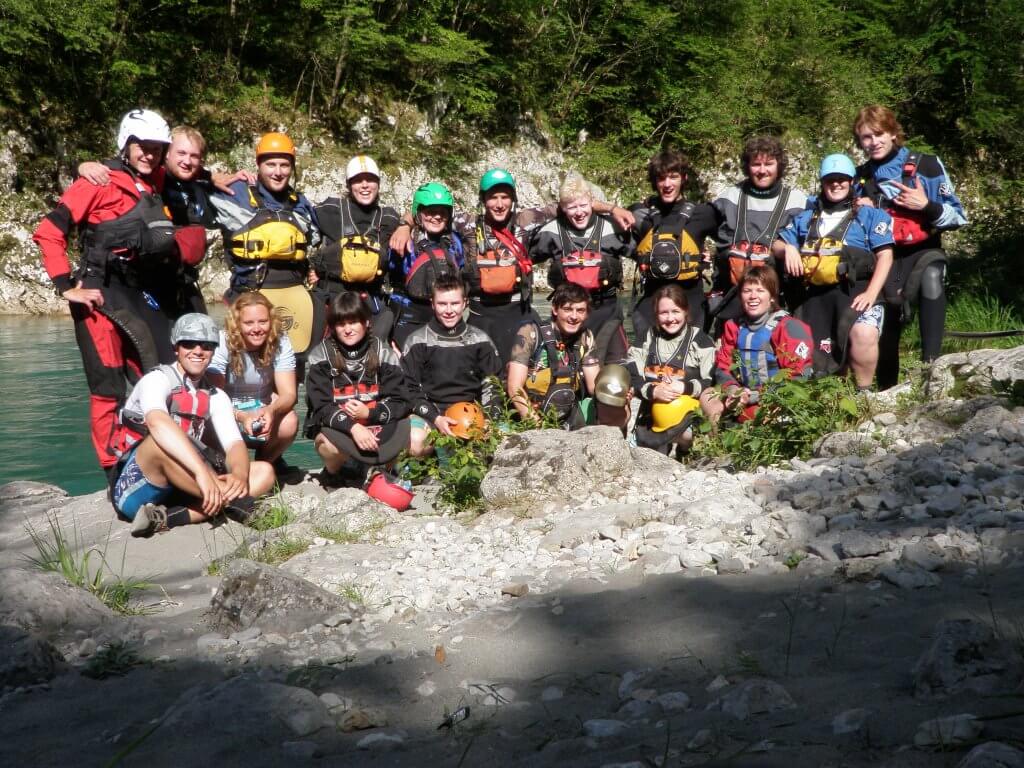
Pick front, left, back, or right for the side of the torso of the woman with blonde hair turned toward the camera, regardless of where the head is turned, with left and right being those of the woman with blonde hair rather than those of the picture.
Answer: front

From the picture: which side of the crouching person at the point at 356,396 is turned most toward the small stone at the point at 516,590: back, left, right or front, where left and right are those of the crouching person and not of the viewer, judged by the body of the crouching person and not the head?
front

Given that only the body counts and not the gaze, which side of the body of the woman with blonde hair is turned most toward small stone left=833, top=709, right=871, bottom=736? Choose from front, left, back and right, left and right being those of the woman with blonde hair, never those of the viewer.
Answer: front

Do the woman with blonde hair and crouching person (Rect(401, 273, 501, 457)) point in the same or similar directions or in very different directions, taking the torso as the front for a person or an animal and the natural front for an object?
same or similar directions

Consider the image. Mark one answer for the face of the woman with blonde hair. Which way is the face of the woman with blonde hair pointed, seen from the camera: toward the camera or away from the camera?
toward the camera

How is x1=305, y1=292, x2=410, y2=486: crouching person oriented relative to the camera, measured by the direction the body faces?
toward the camera

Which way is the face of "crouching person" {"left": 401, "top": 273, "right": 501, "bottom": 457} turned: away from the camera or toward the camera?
toward the camera

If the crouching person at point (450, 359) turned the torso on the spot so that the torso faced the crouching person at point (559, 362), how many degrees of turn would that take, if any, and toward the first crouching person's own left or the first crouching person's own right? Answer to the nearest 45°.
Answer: approximately 90° to the first crouching person's own left

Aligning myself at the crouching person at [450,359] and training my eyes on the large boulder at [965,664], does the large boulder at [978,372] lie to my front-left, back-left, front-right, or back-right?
front-left

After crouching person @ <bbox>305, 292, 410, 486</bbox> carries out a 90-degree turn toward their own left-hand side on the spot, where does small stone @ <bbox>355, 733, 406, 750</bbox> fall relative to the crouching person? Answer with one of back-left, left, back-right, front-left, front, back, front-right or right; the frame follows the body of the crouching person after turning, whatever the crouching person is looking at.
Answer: right

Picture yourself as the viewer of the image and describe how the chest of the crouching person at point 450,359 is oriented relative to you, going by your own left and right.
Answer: facing the viewer

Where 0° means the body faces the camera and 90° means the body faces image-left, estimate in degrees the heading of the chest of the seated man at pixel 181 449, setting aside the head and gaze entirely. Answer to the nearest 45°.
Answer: approximately 315°

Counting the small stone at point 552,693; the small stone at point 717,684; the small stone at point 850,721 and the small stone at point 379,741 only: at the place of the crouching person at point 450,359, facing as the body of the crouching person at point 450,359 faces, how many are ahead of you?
4

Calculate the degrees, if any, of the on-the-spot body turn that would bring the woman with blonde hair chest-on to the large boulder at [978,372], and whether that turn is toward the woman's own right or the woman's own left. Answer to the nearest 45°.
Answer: approximately 90° to the woman's own left

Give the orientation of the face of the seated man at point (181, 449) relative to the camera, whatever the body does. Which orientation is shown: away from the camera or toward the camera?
toward the camera

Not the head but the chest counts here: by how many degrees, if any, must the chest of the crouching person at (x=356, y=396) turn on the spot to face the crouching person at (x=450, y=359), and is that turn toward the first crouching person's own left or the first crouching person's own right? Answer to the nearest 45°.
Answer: approximately 135° to the first crouching person's own left

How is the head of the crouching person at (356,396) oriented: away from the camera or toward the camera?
toward the camera

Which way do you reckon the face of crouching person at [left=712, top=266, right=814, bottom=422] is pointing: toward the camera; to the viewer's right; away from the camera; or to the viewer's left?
toward the camera
